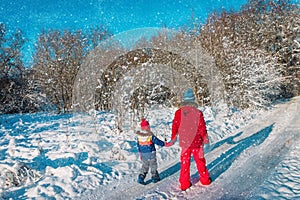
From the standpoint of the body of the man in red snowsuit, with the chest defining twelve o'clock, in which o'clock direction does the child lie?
The child is roughly at 9 o'clock from the man in red snowsuit.

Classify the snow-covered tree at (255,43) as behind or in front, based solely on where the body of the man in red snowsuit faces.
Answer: in front

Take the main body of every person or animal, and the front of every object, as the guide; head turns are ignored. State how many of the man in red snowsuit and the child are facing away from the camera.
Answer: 2

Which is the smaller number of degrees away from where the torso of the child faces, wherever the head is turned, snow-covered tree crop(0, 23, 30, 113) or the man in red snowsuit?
the snow-covered tree

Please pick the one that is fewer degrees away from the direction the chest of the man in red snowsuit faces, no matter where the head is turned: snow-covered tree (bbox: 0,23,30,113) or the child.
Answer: the snow-covered tree

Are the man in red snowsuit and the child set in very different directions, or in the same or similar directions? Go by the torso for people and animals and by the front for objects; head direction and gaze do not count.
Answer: same or similar directions

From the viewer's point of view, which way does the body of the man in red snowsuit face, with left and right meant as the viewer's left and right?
facing away from the viewer

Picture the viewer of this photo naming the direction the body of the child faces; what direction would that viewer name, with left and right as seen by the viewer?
facing away from the viewer

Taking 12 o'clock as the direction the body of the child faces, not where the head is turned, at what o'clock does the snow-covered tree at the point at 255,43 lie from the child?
The snow-covered tree is roughly at 1 o'clock from the child.

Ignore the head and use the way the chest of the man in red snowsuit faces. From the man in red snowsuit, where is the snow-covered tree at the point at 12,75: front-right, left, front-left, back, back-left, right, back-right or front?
front-left

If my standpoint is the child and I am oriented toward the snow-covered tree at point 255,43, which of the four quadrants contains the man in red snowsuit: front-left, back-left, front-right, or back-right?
front-right

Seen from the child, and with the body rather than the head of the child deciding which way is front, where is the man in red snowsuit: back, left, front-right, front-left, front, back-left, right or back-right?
right
